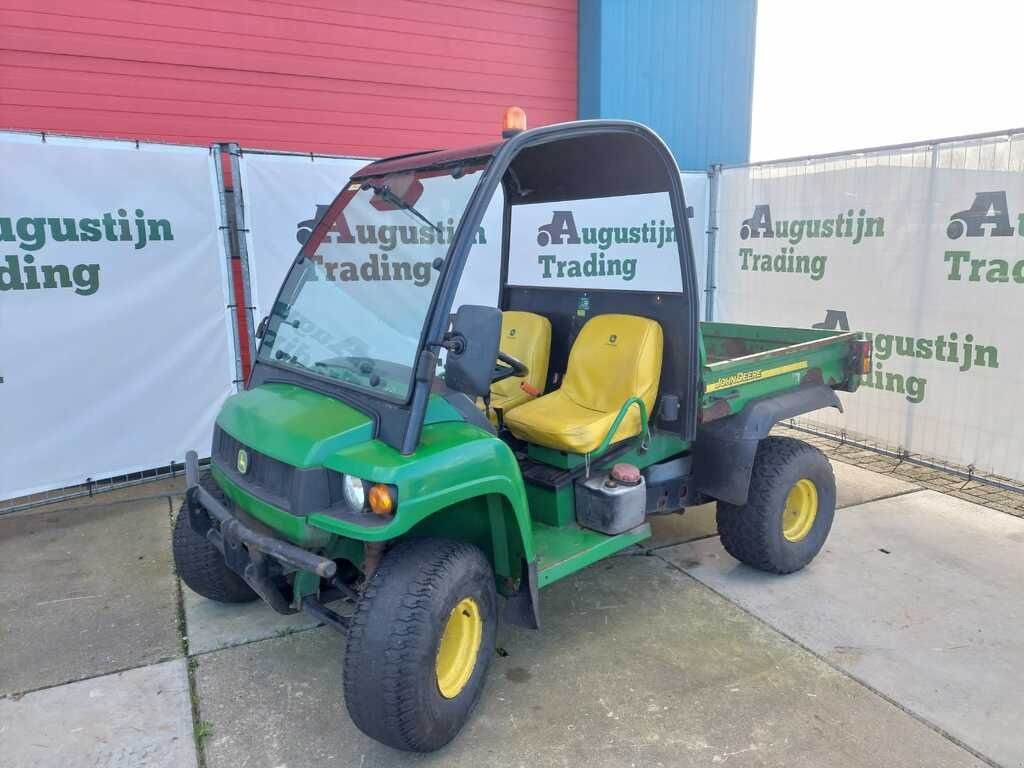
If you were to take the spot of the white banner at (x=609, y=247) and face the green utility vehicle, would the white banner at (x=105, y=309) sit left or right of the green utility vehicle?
right

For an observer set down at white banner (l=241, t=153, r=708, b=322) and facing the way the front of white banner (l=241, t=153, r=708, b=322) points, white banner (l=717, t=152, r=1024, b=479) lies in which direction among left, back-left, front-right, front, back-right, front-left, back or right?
left

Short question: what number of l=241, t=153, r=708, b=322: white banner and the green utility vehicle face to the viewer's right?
0

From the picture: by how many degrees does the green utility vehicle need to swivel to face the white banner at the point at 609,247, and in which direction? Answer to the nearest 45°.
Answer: approximately 135° to its right

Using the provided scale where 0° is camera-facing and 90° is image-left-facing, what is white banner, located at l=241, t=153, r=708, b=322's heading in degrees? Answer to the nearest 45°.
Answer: approximately 0°

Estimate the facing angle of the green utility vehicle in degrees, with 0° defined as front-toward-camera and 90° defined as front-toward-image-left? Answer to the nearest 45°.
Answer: approximately 45°

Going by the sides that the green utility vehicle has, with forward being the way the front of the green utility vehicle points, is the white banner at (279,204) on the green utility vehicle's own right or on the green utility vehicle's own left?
on the green utility vehicle's own right

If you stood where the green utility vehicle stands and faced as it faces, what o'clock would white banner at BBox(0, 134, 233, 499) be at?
The white banner is roughly at 3 o'clock from the green utility vehicle.
